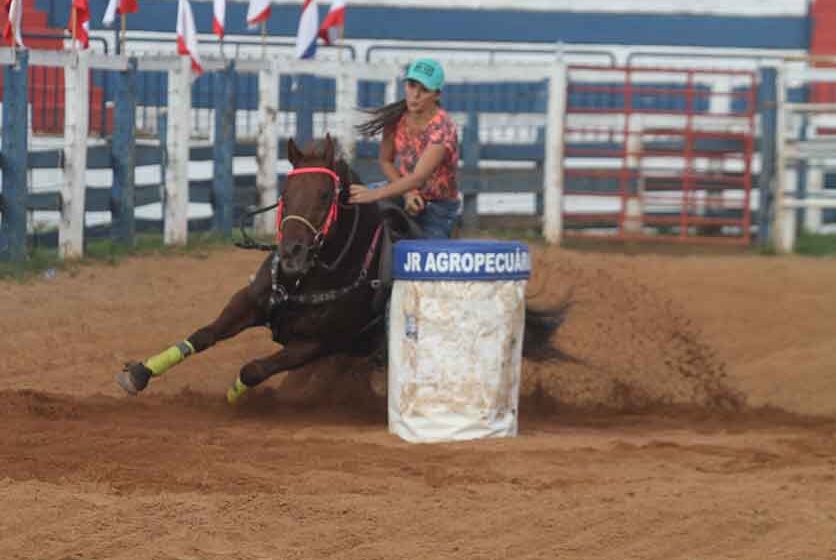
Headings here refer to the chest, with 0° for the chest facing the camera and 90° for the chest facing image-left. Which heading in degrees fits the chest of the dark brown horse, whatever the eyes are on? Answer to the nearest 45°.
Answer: approximately 45°

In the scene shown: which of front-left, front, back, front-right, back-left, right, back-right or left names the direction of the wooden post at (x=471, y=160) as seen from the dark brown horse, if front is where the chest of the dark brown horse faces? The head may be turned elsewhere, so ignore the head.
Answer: back-right

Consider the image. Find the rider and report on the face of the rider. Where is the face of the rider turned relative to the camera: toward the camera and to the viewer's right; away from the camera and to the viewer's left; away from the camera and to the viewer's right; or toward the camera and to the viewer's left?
toward the camera and to the viewer's left

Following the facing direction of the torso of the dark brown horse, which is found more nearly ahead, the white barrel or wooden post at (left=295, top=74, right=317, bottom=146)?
the white barrel

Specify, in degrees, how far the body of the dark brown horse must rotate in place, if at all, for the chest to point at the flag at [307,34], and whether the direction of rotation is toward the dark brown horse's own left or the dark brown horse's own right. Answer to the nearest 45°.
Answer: approximately 135° to the dark brown horse's own right

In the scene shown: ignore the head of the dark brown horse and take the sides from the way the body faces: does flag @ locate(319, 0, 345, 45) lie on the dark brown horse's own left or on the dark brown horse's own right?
on the dark brown horse's own right

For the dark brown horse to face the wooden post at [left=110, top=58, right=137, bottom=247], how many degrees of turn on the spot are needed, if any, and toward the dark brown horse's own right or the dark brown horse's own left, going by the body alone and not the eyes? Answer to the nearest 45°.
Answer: approximately 135° to the dark brown horse's own right

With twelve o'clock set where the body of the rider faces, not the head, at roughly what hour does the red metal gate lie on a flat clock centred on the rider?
The red metal gate is roughly at 5 o'clock from the rider.

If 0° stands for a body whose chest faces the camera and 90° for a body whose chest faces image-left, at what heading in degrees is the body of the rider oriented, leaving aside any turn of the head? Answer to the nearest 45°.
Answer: approximately 45°

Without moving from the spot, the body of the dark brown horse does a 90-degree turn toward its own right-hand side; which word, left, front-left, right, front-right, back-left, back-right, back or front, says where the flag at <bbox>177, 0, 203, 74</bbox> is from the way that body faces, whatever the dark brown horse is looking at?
front-right

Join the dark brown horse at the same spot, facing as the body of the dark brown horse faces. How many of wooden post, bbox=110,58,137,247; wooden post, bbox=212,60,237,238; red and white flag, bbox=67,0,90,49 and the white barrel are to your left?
1
